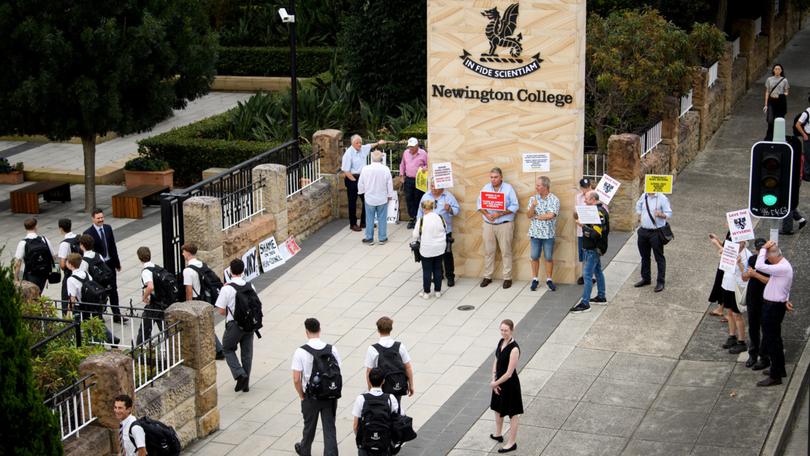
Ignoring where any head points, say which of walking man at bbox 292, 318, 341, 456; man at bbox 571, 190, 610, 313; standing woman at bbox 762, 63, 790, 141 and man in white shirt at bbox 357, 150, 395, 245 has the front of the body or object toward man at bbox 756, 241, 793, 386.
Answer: the standing woman

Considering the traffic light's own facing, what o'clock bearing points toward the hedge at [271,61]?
The hedge is roughly at 5 o'clock from the traffic light.

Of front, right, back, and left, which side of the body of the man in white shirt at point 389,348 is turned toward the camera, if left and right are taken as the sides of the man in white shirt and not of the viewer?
back

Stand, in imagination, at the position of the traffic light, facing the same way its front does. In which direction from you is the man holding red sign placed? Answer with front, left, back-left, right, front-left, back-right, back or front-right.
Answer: back-right

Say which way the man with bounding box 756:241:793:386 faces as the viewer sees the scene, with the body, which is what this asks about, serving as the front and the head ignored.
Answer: to the viewer's left

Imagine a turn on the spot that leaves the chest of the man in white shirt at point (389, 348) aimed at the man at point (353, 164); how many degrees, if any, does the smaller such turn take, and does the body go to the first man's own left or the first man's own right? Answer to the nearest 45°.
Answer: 0° — they already face them

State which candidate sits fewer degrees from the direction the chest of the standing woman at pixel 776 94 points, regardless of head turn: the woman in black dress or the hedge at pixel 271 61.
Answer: the woman in black dress

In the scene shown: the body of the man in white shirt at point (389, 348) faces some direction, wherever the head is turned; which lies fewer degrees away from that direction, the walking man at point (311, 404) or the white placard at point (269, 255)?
the white placard

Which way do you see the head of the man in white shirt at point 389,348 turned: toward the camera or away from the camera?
away from the camera

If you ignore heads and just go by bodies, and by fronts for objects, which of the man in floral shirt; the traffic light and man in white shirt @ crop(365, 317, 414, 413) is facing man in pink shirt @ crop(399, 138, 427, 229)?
the man in white shirt
